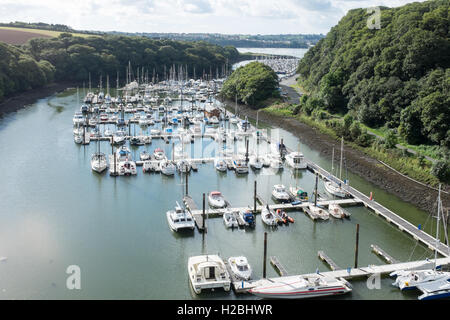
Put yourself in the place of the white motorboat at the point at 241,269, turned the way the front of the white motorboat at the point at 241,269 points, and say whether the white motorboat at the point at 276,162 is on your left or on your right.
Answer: on your left

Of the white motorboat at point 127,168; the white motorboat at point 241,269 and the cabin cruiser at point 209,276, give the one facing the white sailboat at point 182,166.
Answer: the cabin cruiser

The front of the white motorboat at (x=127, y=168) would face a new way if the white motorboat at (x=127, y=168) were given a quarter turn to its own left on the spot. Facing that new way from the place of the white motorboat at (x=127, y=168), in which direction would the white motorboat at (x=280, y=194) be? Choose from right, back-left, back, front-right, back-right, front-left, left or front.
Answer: back-left

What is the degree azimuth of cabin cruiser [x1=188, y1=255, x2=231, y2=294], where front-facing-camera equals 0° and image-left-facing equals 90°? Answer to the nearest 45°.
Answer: approximately 180°

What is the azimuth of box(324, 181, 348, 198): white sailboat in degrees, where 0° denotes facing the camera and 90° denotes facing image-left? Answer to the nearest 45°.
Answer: approximately 135°

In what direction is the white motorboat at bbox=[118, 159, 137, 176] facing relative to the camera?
away from the camera
